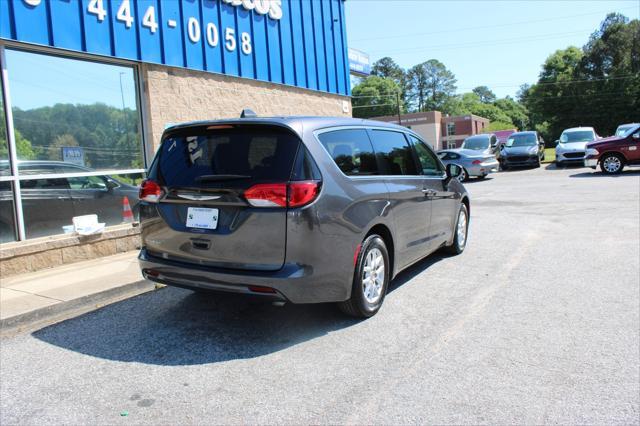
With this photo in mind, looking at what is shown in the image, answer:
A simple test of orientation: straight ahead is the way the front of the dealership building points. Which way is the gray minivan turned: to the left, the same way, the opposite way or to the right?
to the left

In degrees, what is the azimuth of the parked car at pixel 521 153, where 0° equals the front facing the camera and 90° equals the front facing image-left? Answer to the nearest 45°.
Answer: approximately 0°

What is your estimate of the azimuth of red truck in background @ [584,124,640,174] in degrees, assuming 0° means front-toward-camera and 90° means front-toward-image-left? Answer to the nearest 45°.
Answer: approximately 90°

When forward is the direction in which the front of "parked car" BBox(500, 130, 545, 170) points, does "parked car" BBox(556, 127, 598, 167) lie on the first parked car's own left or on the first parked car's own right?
on the first parked car's own left

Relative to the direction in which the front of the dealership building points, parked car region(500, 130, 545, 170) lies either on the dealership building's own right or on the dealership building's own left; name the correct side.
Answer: on the dealership building's own left

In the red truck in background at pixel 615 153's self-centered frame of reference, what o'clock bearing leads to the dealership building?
The dealership building is roughly at 10 o'clock from the red truck in background.

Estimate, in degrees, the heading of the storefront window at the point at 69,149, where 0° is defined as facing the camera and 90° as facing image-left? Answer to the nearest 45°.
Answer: approximately 315°

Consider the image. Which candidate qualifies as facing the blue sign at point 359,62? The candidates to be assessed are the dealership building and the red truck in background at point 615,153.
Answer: the red truck in background
